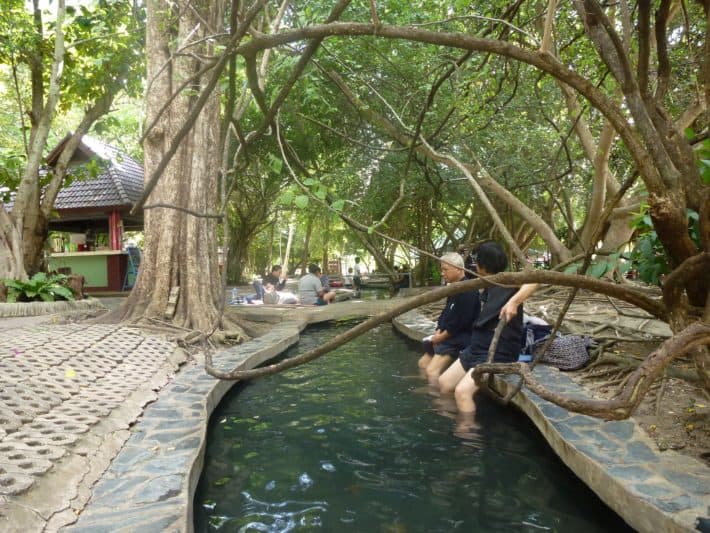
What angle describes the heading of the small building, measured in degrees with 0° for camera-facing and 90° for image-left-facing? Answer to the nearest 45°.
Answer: approximately 0°

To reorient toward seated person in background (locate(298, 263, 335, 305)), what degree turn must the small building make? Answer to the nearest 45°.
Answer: approximately 45° to its left

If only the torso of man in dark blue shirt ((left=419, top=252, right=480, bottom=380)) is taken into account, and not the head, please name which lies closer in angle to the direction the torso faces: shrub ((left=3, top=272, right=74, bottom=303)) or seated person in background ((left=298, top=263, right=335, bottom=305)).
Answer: the shrub

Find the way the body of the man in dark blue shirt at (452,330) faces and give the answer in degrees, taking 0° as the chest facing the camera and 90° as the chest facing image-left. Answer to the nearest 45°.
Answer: approximately 45°

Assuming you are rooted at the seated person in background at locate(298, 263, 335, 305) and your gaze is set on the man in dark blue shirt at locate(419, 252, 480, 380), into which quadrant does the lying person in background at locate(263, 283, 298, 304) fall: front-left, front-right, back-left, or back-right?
back-right

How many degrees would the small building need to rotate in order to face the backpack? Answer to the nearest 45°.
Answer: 0° — it already faces it

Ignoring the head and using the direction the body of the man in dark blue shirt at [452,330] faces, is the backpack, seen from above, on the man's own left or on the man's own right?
on the man's own left

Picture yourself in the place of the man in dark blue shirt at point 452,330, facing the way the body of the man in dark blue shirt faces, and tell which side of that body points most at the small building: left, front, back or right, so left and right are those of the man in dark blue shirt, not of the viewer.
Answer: right

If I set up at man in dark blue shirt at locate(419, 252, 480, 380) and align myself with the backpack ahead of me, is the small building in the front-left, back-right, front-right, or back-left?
back-left

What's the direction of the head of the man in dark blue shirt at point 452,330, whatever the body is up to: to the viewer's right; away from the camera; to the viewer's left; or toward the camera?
to the viewer's left

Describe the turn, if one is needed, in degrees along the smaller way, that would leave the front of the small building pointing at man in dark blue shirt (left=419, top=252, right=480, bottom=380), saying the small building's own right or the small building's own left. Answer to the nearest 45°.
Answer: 0° — it already faces them
